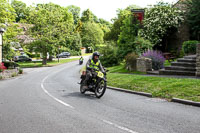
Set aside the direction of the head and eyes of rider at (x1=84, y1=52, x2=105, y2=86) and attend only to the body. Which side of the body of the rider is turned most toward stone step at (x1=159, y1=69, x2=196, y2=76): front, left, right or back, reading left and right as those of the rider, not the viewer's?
left

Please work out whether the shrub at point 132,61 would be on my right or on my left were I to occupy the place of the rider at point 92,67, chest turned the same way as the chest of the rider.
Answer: on my left

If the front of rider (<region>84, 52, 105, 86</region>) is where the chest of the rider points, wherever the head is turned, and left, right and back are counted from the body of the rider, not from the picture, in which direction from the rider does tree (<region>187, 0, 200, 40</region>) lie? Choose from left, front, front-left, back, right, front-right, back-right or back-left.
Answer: left

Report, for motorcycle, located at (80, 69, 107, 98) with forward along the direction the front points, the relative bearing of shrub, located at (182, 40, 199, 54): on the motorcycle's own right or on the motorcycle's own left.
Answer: on the motorcycle's own left

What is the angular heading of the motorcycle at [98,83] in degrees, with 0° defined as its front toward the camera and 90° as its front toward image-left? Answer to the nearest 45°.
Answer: approximately 315°

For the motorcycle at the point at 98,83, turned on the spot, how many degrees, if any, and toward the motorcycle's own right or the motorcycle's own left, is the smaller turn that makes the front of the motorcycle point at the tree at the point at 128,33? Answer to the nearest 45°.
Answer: approximately 135° to the motorcycle's own left

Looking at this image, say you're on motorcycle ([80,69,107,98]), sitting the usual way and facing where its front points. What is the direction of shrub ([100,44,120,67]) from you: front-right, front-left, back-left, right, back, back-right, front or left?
back-left

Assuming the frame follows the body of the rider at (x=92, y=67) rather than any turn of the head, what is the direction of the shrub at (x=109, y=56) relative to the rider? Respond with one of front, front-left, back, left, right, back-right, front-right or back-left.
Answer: back-left

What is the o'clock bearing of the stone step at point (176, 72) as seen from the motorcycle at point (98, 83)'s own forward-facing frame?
The stone step is roughly at 9 o'clock from the motorcycle.
